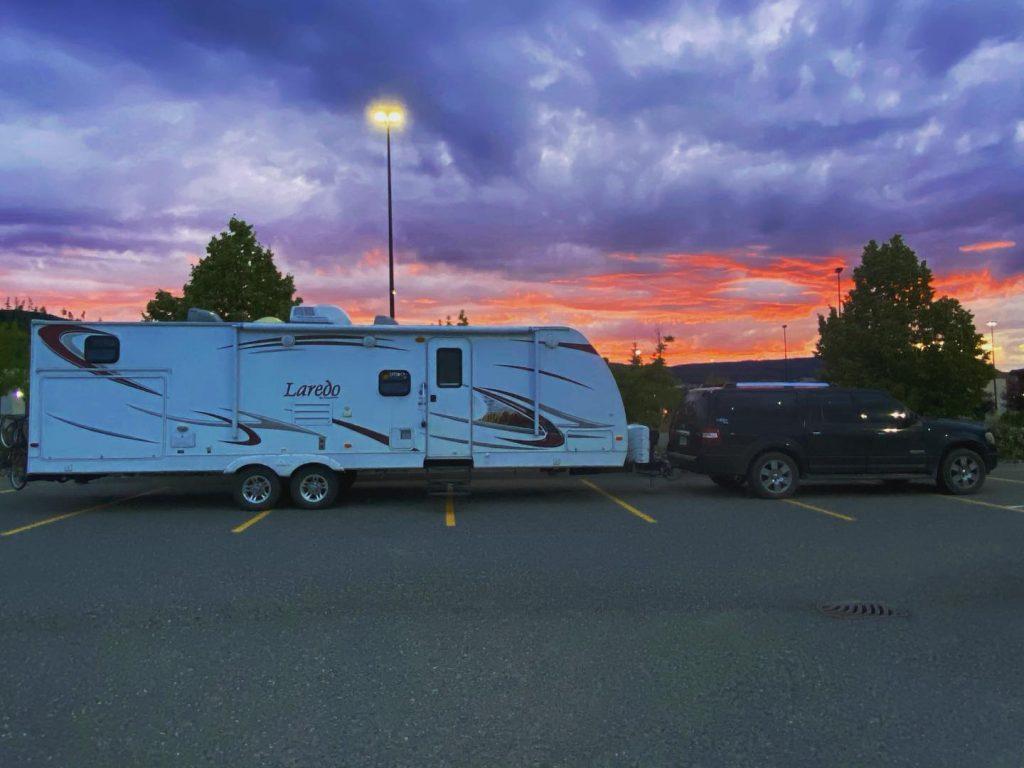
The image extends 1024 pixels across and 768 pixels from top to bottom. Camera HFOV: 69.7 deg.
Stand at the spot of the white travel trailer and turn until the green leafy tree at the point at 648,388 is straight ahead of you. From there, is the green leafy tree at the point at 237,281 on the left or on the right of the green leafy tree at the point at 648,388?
left

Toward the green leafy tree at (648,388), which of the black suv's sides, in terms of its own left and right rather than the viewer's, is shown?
left

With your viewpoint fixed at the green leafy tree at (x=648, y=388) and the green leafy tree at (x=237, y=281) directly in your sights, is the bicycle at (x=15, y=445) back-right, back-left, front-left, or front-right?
front-left

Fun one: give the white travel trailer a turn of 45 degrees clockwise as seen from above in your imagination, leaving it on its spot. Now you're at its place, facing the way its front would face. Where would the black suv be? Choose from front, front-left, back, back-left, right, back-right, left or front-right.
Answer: front-left

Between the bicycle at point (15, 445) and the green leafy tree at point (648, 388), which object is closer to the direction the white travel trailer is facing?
the green leafy tree

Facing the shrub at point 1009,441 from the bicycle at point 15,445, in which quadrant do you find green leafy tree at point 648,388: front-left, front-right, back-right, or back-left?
front-left

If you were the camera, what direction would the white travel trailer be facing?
facing to the right of the viewer

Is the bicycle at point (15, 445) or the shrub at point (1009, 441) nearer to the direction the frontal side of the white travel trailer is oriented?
the shrub

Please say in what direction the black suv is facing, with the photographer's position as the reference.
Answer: facing away from the viewer and to the right of the viewer

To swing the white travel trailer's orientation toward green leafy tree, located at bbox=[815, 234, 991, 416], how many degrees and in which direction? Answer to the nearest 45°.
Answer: approximately 45° to its left

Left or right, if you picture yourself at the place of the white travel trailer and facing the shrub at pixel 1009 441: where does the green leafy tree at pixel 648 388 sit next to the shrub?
left

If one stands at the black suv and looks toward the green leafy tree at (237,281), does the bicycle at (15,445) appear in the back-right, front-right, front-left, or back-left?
front-left

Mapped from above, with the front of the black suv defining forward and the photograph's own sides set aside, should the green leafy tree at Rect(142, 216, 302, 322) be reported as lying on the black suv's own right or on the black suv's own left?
on the black suv's own left

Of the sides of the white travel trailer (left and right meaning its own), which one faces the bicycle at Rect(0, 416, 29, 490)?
back

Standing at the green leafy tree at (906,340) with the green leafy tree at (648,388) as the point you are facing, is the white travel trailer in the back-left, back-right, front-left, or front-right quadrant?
front-left

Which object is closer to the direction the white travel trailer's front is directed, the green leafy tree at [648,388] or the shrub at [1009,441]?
the shrub
